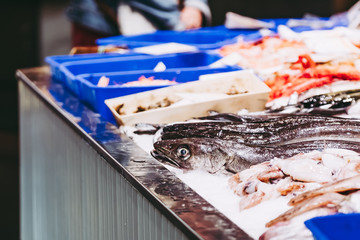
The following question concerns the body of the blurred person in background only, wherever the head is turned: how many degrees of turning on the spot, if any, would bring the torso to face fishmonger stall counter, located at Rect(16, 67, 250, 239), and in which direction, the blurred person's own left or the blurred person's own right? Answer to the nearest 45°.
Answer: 0° — they already face it

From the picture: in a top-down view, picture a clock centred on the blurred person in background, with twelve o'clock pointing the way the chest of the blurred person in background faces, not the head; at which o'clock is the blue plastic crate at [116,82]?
The blue plastic crate is roughly at 12 o'clock from the blurred person in background.

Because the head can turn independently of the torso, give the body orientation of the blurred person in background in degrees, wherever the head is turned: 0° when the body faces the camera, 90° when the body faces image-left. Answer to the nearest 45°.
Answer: approximately 0°

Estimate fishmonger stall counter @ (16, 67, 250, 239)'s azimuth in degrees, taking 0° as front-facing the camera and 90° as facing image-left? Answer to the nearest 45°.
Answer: approximately 45°
